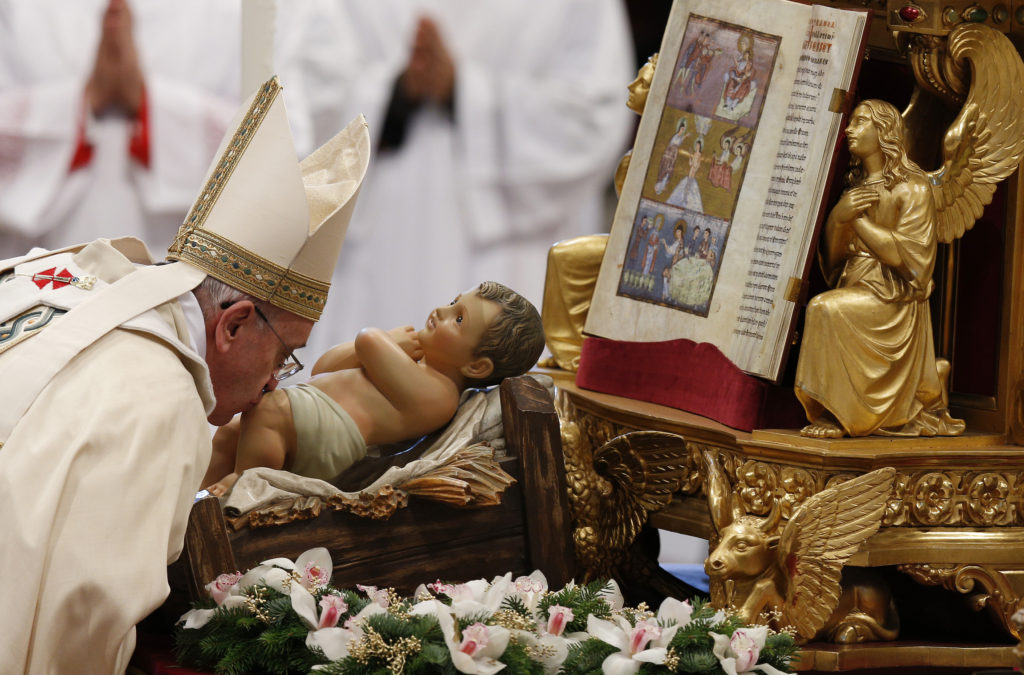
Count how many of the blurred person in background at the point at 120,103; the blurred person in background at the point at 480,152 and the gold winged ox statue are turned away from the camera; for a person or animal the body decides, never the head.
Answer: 0

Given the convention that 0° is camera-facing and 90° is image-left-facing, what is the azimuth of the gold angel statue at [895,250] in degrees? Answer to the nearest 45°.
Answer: approximately 45°

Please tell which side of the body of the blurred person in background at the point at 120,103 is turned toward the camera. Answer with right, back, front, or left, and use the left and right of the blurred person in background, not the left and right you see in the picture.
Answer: front

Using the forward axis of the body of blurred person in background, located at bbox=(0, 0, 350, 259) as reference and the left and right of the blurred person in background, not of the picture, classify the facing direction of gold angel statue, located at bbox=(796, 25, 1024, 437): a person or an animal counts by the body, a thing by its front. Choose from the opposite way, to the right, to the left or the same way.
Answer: to the right

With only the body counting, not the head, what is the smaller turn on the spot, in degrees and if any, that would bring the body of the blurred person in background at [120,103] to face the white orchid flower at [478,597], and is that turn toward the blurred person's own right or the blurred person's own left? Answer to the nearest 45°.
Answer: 0° — they already face it

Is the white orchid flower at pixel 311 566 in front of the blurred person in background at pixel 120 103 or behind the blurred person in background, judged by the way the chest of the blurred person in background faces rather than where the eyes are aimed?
in front

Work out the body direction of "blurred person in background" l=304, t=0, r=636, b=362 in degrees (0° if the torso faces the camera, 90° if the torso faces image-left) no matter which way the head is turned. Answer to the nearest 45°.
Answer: approximately 45°

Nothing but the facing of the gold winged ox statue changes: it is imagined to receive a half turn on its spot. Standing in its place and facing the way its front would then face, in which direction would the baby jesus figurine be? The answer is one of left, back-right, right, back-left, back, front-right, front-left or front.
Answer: back-left

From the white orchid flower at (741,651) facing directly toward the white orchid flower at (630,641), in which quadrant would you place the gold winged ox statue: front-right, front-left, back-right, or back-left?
back-right

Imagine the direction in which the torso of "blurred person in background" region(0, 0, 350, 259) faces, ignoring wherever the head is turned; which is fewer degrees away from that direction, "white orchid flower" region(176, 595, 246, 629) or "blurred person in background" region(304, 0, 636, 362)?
the white orchid flower

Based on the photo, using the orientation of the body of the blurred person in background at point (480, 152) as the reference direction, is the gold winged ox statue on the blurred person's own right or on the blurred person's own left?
on the blurred person's own left

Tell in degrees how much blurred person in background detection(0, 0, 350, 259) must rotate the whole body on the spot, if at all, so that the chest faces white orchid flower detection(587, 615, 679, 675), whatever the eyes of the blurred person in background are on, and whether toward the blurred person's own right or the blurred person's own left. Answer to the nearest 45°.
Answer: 0° — they already face it

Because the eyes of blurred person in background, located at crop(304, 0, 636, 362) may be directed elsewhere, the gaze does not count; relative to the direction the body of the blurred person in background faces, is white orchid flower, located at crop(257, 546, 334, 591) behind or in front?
in front

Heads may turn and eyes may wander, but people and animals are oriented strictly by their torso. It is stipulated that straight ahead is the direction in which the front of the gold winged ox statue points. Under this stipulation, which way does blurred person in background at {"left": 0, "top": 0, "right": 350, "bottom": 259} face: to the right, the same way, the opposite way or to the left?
to the left

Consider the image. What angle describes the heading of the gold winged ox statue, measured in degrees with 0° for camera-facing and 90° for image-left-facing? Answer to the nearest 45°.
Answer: approximately 45°

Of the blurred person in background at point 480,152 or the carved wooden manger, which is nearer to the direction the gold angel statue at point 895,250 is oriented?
the carved wooden manger

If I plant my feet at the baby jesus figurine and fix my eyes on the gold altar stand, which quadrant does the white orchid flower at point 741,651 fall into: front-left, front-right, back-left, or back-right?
front-right
